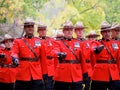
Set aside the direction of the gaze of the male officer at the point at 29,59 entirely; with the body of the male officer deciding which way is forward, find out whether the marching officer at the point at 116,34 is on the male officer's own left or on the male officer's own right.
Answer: on the male officer's own left

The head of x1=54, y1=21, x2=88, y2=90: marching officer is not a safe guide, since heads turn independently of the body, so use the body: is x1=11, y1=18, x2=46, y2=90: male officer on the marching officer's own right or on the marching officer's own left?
on the marching officer's own right

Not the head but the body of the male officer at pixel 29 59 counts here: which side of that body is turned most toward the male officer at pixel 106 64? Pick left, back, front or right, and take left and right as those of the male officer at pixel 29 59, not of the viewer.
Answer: left

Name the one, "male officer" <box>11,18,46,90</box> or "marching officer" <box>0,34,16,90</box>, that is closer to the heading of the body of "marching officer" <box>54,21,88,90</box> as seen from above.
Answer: the male officer

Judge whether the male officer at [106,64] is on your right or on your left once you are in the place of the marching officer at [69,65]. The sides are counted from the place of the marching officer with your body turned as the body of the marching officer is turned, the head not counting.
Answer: on your left

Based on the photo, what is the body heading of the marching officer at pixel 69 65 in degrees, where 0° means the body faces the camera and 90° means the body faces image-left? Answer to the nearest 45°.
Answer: approximately 0°

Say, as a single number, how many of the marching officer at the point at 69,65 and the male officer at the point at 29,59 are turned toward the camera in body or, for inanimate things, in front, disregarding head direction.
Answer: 2

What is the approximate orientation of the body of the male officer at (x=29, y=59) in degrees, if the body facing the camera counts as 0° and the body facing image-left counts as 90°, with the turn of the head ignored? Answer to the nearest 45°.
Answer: approximately 0°
